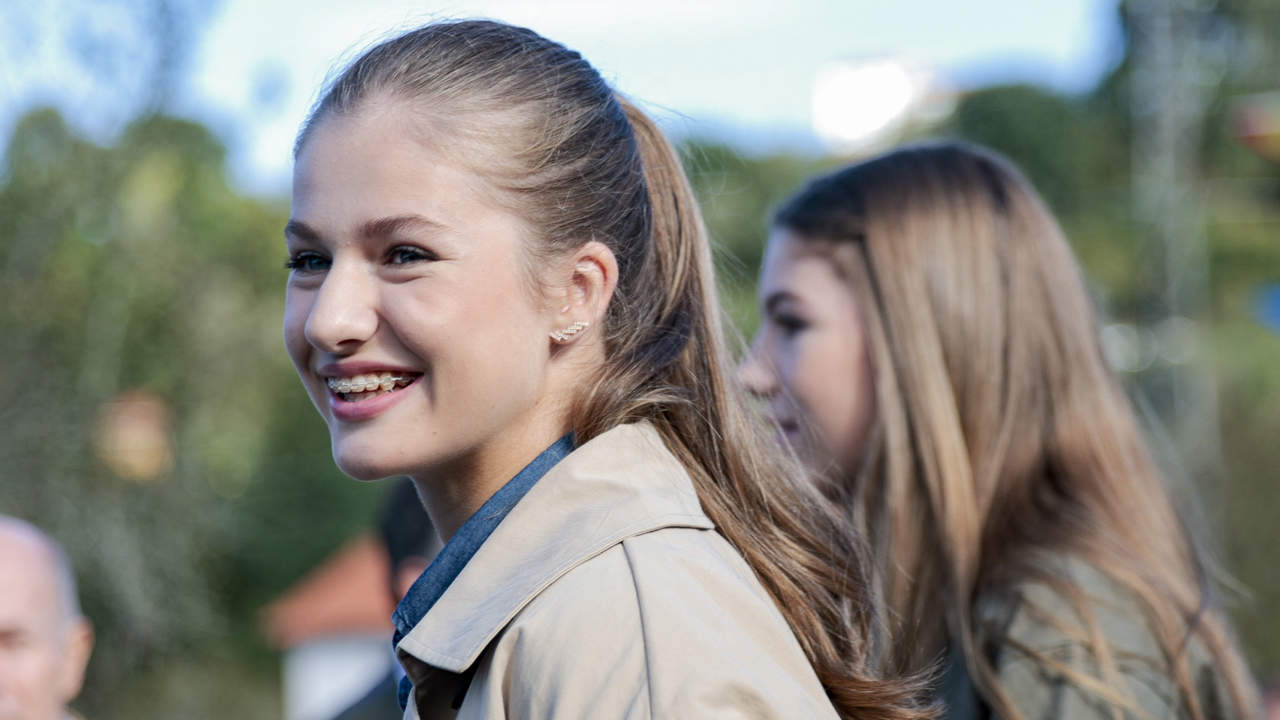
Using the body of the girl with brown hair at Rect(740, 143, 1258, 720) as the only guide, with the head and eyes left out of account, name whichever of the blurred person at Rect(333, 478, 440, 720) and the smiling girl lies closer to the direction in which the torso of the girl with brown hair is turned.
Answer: the blurred person

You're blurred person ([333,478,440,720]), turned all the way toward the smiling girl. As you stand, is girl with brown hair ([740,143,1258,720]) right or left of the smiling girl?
left

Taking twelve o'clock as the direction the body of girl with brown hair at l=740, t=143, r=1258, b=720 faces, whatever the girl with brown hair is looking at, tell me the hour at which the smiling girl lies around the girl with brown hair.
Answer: The smiling girl is roughly at 10 o'clock from the girl with brown hair.

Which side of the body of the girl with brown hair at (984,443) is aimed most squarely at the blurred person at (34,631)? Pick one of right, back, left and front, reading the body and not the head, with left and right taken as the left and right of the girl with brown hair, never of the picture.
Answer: front

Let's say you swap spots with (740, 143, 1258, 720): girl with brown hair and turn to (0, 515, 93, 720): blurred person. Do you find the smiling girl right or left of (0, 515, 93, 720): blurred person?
left

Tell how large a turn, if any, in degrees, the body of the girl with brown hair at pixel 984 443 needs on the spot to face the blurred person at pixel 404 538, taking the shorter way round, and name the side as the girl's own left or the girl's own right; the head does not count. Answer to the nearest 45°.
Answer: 0° — they already face them

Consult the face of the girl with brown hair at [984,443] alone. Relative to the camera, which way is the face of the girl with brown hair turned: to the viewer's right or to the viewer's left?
to the viewer's left

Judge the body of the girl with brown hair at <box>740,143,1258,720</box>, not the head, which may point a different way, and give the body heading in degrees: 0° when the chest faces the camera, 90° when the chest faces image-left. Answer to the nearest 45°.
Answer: approximately 90°

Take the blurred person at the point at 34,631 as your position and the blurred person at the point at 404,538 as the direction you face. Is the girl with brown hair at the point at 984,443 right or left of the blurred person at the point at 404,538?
right

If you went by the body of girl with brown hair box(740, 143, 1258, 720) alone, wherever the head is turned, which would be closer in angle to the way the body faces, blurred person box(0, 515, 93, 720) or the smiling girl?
the blurred person
